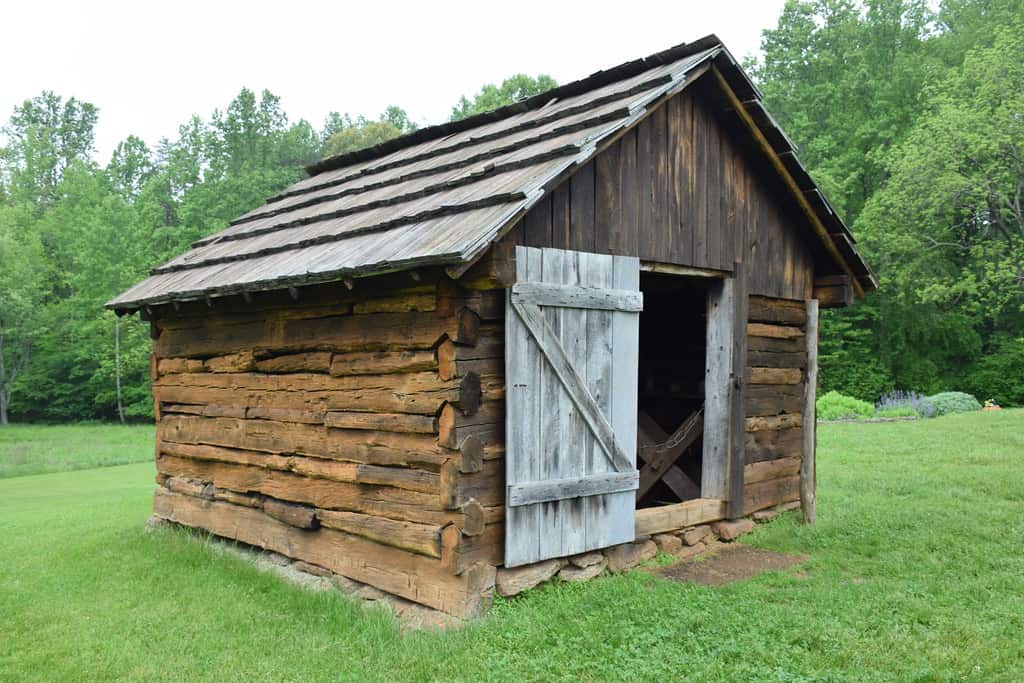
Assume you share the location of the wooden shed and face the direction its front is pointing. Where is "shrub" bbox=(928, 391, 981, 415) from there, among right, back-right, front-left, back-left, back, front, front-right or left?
left

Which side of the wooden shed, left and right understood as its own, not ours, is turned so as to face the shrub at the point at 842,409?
left

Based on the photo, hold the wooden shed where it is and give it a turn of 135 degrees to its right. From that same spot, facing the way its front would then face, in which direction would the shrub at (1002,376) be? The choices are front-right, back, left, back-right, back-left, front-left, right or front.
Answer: back-right

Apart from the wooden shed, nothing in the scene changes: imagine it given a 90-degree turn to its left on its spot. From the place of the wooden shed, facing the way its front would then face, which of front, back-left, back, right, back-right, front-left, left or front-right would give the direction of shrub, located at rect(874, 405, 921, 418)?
front

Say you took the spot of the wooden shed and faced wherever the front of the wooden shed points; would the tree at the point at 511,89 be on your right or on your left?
on your left

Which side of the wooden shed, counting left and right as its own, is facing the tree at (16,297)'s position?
back

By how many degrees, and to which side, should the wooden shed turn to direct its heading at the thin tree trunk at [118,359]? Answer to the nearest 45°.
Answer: approximately 180°

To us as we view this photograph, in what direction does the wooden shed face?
facing the viewer and to the right of the viewer

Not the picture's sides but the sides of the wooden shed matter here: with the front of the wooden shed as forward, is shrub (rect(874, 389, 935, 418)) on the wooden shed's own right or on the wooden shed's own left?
on the wooden shed's own left
